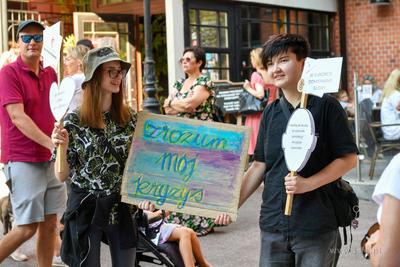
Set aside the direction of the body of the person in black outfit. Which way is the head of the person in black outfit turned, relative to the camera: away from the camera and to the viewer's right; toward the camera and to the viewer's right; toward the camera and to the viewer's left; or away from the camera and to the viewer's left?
toward the camera and to the viewer's left

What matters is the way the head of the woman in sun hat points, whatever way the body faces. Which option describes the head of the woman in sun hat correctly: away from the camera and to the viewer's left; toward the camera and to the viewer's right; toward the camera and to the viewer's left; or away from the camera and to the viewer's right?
toward the camera and to the viewer's right

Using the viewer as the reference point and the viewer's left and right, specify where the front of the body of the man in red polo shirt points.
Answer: facing the viewer and to the right of the viewer

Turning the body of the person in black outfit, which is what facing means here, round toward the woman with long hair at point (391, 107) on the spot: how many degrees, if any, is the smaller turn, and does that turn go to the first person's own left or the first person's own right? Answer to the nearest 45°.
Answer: approximately 135° to the first person's own right

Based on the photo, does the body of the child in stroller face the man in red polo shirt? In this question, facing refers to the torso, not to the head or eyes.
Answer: no

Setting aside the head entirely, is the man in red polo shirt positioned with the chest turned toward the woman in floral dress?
no

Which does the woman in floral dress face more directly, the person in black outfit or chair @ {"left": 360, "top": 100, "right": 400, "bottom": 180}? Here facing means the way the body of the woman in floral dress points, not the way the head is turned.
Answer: the person in black outfit

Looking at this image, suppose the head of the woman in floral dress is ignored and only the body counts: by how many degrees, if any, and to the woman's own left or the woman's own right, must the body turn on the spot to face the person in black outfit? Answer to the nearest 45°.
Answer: approximately 45° to the woman's own left

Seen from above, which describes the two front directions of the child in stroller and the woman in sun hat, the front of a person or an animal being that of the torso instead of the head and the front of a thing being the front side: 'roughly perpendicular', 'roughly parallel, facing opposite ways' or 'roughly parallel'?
roughly parallel

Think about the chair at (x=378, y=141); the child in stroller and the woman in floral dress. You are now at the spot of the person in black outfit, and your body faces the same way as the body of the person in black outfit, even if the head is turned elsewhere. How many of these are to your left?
0

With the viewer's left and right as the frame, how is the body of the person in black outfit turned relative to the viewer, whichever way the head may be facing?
facing the viewer and to the left of the viewer

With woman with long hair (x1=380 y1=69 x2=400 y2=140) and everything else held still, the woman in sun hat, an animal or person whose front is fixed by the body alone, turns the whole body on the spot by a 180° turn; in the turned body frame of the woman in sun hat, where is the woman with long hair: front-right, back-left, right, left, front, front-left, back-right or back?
right

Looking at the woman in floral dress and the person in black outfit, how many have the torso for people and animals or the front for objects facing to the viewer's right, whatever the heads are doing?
0

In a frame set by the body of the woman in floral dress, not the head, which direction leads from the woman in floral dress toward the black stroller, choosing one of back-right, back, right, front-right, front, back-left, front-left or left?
front-left
